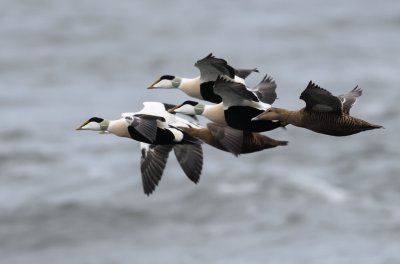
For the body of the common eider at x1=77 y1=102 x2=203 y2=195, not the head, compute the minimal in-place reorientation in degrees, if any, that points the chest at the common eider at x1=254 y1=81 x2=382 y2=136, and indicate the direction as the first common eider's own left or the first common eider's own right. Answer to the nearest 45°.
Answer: approximately 135° to the first common eider's own left

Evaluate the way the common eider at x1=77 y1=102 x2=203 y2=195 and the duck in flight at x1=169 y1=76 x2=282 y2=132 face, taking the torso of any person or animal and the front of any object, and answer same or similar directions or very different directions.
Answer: same or similar directions

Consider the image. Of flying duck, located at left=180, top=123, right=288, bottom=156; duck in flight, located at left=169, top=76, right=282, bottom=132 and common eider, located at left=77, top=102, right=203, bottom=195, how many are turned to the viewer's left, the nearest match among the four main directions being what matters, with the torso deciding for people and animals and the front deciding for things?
3

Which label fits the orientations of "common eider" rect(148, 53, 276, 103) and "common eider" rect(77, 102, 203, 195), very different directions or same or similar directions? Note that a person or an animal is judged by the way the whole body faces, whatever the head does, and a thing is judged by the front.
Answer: same or similar directions

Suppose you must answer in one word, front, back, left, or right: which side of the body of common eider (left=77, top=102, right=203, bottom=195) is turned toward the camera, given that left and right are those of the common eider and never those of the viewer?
left

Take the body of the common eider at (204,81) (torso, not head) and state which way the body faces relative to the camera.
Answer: to the viewer's left

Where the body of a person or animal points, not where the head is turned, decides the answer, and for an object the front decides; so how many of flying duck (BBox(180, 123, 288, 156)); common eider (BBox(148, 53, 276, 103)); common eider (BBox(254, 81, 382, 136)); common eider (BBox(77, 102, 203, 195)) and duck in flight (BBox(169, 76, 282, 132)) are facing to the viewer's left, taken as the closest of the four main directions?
5

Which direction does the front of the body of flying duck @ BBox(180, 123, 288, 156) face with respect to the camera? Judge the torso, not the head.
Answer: to the viewer's left

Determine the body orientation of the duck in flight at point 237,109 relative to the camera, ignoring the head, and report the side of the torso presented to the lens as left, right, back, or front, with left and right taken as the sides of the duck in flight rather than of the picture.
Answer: left

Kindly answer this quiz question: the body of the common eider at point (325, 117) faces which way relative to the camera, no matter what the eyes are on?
to the viewer's left
